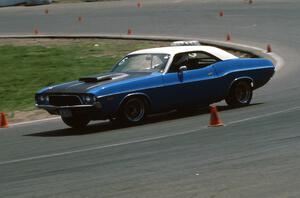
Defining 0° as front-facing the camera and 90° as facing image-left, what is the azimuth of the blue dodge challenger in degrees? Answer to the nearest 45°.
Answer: approximately 45°

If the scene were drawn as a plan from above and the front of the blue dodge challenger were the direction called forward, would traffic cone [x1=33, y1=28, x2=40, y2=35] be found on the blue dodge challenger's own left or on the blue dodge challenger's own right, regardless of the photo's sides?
on the blue dodge challenger's own right

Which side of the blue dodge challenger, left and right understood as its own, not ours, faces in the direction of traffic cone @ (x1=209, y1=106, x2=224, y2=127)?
left
